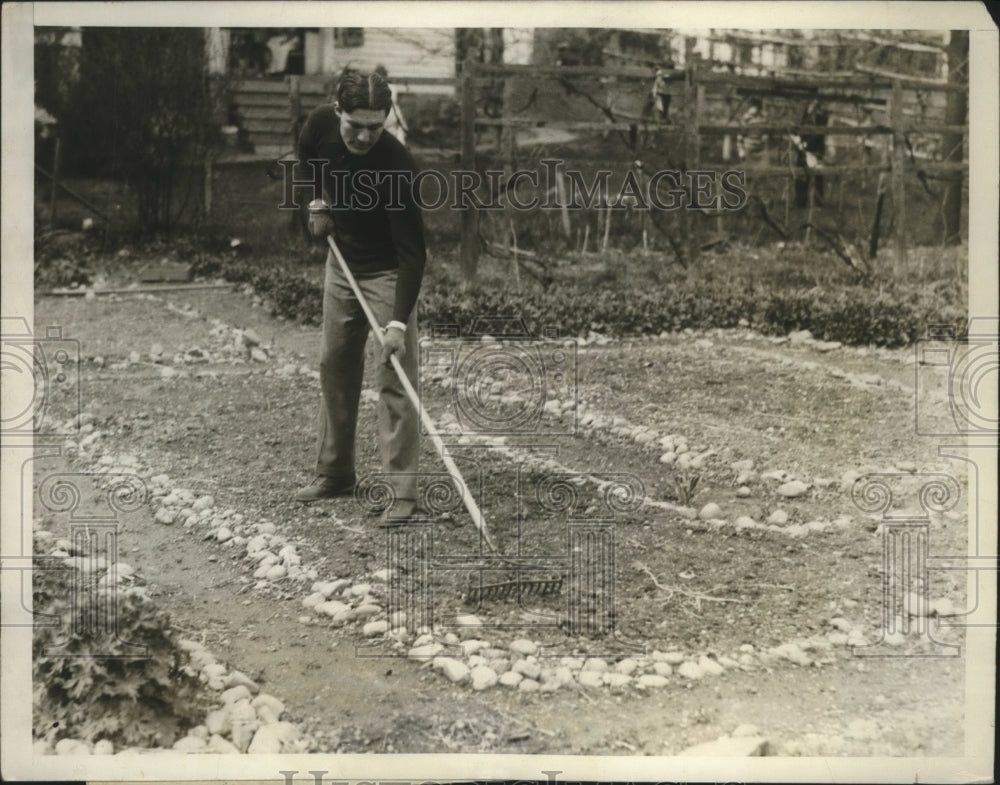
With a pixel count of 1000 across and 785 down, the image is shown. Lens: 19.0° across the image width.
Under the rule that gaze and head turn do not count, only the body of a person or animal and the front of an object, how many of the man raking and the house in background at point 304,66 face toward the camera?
2

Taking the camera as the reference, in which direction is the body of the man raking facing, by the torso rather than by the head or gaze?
toward the camera

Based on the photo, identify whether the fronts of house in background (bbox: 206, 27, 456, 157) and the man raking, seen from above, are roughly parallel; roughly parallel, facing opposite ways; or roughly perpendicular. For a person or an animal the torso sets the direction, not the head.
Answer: roughly parallel

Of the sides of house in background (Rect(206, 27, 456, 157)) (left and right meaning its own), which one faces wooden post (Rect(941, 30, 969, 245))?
left

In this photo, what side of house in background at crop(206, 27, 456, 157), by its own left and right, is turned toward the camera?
front

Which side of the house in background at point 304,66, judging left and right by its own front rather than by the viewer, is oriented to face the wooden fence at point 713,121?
left
